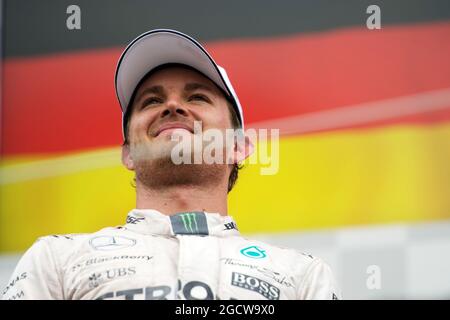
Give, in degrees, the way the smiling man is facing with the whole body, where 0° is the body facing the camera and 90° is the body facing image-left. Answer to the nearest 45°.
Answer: approximately 0°
